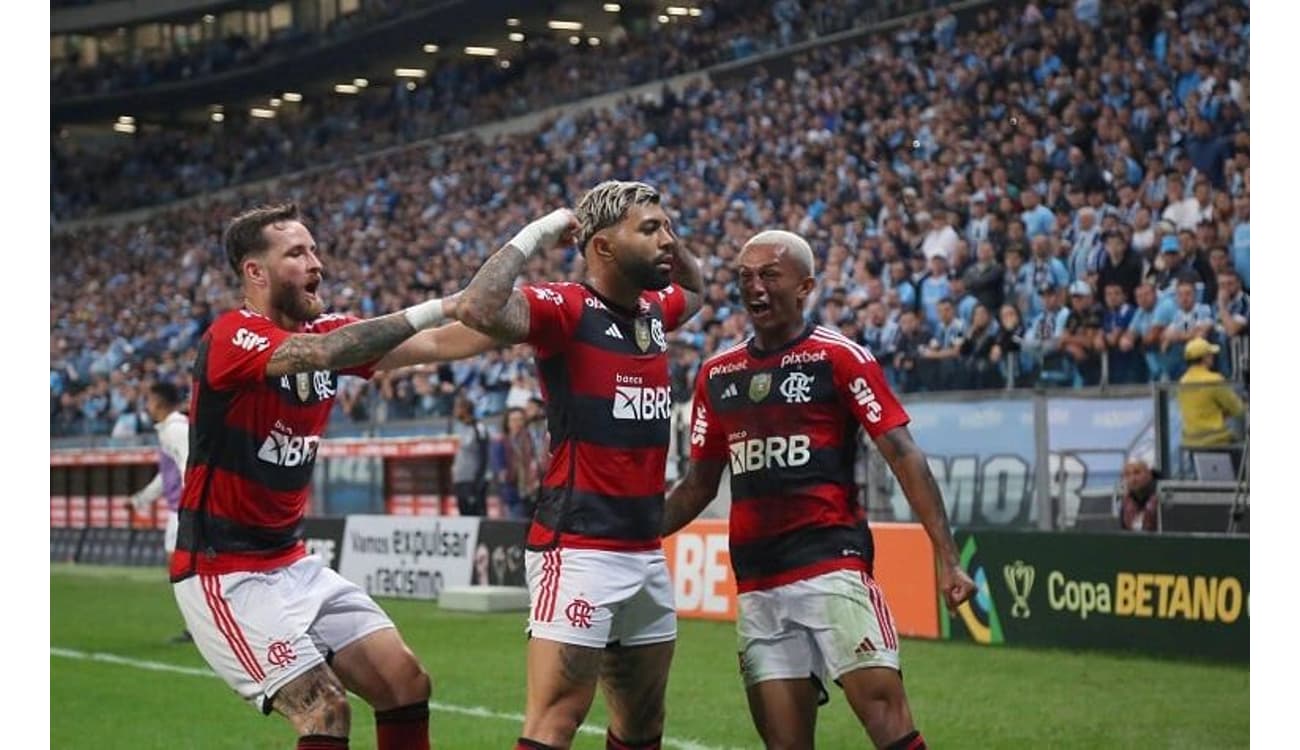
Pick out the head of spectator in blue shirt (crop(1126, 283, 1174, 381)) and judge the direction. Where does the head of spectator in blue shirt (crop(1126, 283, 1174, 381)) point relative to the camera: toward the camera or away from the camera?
toward the camera

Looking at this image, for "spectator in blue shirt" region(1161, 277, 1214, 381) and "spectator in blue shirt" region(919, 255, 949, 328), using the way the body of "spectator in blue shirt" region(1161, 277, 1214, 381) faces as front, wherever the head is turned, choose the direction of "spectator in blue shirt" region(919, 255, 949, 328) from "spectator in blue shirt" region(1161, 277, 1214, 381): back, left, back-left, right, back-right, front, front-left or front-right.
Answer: right

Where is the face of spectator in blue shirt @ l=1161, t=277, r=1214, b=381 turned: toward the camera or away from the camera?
toward the camera

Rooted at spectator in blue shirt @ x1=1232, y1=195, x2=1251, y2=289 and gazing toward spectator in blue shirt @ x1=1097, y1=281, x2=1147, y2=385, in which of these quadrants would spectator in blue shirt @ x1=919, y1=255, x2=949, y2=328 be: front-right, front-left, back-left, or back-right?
front-right

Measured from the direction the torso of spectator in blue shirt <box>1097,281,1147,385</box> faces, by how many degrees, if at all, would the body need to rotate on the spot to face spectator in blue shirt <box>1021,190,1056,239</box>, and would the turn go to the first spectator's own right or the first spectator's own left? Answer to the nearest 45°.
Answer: approximately 135° to the first spectator's own right

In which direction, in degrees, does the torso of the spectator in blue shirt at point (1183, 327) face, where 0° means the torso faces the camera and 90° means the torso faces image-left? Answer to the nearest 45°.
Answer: approximately 45°

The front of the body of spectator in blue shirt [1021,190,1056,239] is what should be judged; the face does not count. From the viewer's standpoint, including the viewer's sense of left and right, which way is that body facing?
facing the viewer and to the left of the viewer

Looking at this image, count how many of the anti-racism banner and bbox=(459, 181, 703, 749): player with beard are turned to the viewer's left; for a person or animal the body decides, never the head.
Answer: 0

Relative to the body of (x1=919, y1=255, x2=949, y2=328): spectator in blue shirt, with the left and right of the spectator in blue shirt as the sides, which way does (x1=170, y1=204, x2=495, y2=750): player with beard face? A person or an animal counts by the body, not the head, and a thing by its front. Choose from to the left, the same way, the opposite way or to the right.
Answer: to the left

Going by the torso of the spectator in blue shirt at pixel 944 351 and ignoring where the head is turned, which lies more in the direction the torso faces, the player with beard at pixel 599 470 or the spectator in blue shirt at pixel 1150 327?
the player with beard

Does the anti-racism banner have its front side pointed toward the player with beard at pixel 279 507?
yes

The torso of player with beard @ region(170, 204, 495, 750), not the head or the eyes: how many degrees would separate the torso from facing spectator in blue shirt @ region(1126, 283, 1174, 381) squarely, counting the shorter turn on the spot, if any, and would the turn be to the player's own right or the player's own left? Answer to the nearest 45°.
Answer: approximately 90° to the player's own left
